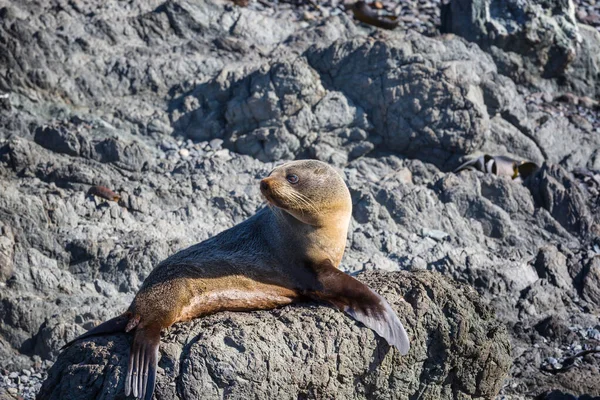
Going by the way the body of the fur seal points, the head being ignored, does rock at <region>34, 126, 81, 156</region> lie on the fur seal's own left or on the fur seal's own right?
on the fur seal's own left

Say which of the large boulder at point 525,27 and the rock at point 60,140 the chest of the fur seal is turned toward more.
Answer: the large boulder

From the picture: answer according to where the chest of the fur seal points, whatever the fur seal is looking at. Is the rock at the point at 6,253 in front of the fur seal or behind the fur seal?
behind

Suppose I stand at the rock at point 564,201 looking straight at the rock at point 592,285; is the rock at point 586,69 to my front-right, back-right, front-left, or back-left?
back-left

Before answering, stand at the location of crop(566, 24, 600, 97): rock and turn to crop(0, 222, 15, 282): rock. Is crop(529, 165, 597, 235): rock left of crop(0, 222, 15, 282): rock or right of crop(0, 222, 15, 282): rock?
left

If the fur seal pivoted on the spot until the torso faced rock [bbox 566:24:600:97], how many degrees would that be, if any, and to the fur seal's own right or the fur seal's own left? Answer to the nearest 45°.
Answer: approximately 45° to the fur seal's own left

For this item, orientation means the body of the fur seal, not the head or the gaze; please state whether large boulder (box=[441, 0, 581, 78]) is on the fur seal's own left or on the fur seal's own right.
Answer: on the fur seal's own left

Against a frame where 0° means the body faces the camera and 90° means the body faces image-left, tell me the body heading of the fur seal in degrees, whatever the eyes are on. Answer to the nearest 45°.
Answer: approximately 270°
